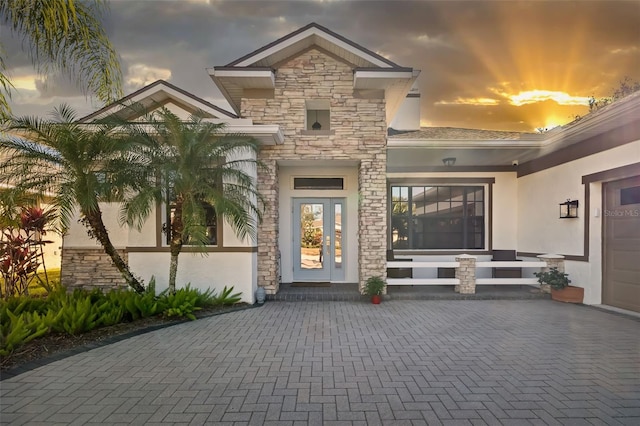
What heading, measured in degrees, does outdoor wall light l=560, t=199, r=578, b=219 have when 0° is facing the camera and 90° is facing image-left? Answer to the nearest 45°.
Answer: approximately 45°

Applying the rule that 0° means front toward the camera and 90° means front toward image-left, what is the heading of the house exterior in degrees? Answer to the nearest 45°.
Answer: approximately 0°

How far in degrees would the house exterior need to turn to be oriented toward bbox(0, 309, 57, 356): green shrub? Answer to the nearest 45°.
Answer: approximately 45° to its right

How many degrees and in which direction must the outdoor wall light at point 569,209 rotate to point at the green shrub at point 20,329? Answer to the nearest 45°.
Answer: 0° — it already faces it
